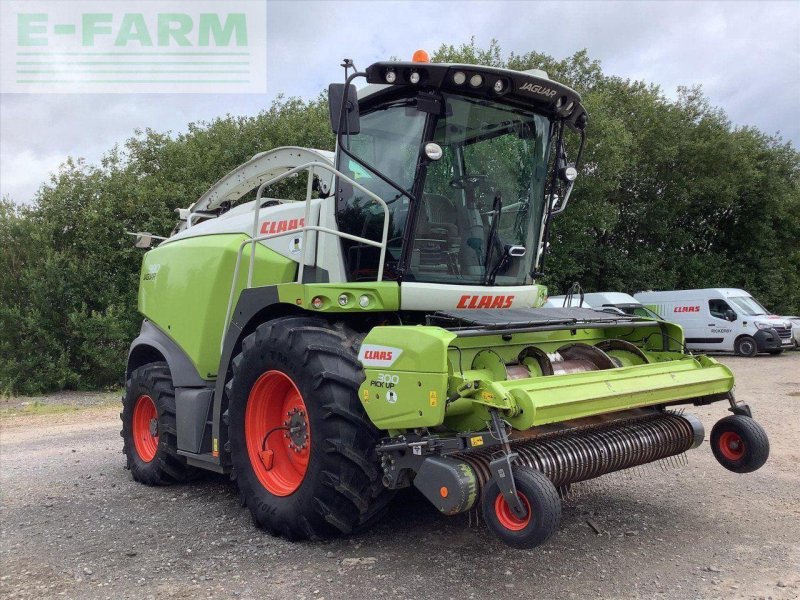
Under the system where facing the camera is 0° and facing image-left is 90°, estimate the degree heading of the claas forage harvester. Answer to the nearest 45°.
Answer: approximately 315°

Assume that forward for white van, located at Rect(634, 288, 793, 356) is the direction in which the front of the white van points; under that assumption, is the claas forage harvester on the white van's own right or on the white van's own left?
on the white van's own right

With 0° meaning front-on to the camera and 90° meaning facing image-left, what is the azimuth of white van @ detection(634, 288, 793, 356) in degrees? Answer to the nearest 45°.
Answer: approximately 315°

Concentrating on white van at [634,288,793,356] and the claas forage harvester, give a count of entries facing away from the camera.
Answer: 0

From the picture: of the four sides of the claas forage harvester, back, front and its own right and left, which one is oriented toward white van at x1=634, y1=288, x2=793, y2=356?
left
